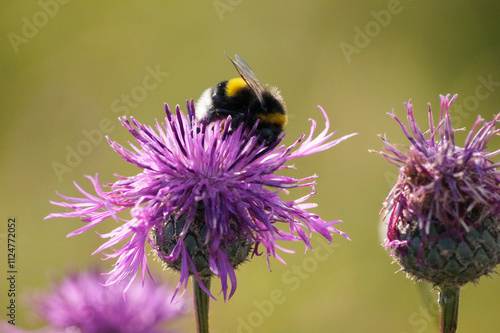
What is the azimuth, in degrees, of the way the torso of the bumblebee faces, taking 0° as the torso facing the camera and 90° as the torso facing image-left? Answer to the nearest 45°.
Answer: approximately 270°

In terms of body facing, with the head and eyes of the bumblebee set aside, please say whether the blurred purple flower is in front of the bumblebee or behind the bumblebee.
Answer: behind
